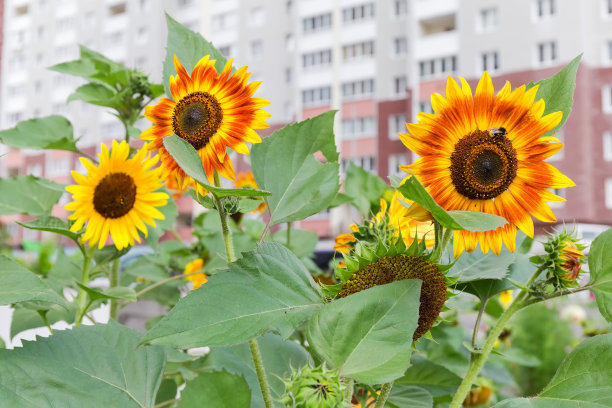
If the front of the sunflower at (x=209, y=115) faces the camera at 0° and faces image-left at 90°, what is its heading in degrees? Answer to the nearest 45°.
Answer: approximately 45°

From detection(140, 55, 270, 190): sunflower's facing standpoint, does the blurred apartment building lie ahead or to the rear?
to the rear

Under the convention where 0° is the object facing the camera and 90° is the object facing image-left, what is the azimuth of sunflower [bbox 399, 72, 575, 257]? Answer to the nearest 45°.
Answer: approximately 0°

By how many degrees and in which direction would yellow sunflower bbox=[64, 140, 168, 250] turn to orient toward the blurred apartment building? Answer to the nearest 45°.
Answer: approximately 135° to its left

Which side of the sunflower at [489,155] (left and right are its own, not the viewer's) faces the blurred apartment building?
back

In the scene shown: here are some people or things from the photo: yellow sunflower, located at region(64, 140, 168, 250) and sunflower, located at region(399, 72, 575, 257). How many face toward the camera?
2
